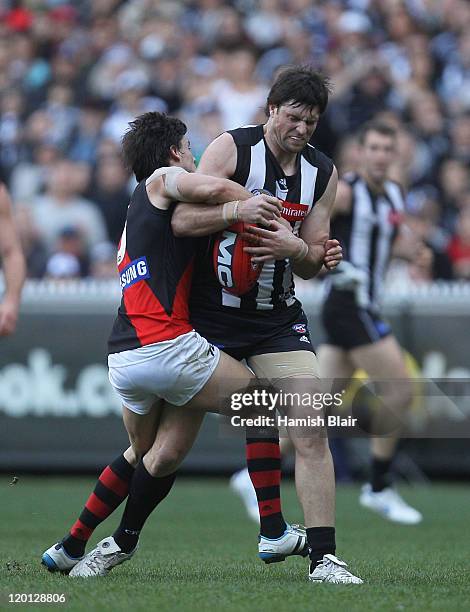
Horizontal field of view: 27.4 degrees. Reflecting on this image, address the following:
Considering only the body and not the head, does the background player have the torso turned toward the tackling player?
no

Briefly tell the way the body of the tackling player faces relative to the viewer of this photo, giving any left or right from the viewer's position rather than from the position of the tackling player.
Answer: facing away from the viewer and to the right of the viewer

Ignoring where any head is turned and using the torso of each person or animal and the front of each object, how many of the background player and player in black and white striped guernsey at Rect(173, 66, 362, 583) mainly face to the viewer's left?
0

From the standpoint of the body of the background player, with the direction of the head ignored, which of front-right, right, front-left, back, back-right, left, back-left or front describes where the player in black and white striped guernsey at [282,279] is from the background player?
front-right

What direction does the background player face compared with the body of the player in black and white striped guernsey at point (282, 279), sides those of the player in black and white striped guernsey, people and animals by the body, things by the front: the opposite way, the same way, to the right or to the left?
the same way

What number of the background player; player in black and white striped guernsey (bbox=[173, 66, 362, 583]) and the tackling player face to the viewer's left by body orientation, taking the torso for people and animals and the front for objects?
0

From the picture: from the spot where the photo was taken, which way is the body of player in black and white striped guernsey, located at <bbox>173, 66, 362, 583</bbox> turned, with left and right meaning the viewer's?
facing the viewer and to the right of the viewer

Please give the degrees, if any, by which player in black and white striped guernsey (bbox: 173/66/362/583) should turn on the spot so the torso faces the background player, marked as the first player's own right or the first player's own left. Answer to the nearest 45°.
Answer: approximately 135° to the first player's own left
